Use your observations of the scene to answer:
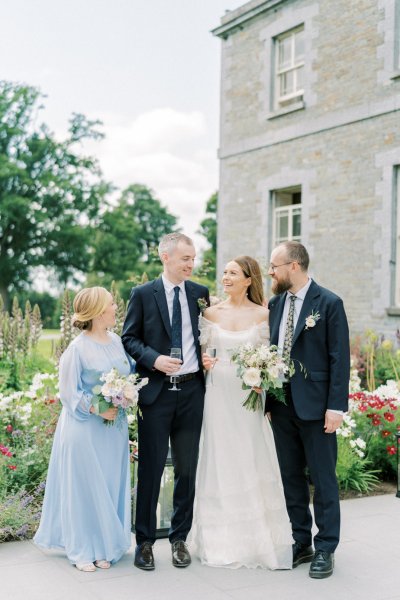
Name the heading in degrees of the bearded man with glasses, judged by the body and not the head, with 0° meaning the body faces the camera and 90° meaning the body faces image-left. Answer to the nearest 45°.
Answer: approximately 45°

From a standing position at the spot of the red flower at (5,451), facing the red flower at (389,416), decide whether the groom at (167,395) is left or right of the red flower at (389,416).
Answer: right

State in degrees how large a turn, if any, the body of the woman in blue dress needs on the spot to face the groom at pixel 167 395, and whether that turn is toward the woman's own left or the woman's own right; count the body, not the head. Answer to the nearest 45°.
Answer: approximately 45° to the woman's own left

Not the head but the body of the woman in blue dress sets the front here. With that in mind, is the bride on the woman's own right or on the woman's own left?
on the woman's own left

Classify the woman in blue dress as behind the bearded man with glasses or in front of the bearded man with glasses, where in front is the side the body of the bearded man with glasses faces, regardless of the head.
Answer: in front

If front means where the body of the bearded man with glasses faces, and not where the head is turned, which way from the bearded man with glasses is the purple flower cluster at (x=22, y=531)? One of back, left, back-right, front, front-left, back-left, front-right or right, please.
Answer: front-right

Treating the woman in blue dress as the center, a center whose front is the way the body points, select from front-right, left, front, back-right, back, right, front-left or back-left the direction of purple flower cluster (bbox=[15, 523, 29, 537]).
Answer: back

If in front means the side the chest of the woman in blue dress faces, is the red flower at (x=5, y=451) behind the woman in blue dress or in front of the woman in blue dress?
behind

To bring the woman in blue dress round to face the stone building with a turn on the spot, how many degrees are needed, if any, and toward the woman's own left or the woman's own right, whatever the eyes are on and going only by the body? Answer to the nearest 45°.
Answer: approximately 90° to the woman's own left

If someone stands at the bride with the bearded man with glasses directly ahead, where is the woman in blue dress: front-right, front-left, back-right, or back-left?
back-right

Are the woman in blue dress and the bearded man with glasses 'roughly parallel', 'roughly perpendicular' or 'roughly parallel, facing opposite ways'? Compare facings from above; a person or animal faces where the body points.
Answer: roughly perpendicular

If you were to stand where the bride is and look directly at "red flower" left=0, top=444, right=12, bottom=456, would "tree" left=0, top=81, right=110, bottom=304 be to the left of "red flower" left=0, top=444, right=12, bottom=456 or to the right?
right

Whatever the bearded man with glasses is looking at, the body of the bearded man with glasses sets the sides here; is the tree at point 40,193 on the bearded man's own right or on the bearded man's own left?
on the bearded man's own right

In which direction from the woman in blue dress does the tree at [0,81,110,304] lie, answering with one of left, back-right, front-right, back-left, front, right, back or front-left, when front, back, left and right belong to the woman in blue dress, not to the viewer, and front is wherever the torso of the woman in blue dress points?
back-left

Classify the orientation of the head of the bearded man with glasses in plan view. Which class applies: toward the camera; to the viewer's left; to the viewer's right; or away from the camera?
to the viewer's left

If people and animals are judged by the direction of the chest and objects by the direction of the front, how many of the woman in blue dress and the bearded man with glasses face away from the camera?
0
